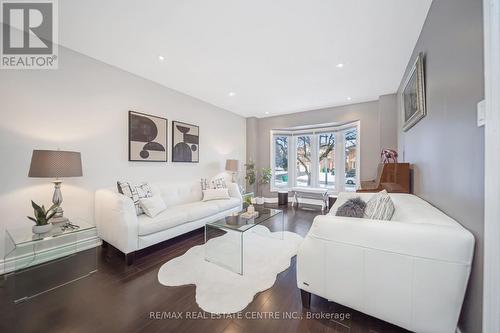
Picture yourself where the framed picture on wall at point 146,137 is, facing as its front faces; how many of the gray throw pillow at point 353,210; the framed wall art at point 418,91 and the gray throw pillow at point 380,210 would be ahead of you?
3

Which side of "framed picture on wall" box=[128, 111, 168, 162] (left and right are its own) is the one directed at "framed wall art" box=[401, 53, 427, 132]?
front

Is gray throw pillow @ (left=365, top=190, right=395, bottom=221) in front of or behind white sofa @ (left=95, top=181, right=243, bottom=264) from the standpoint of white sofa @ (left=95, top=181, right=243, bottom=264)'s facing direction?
in front

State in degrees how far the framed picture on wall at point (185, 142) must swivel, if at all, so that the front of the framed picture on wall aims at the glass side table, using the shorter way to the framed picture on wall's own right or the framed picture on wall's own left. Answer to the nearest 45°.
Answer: approximately 90° to the framed picture on wall's own right

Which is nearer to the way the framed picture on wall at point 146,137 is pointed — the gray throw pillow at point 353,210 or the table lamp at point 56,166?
the gray throw pillow

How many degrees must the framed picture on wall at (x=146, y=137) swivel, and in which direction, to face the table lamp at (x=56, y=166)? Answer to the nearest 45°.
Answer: approximately 90° to its right

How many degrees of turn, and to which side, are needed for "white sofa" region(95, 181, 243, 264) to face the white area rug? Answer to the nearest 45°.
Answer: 0° — it already faces it

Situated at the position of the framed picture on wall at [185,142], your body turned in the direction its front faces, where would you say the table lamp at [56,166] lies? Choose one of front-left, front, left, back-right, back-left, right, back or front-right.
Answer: right

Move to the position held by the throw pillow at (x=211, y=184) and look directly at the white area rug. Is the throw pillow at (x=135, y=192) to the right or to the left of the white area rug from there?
right

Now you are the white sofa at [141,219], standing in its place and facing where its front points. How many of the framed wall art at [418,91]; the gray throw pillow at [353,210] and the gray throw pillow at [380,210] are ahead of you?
3

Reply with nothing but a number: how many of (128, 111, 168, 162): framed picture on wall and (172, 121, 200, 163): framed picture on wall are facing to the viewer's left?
0

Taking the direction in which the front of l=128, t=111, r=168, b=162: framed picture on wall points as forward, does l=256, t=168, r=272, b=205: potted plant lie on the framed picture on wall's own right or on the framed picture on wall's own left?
on the framed picture on wall's own left

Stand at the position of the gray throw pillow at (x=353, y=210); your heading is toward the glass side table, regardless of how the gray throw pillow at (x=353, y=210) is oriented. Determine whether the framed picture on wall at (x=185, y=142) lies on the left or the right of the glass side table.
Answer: right

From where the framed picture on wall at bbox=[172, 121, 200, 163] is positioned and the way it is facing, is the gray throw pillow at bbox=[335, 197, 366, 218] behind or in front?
in front

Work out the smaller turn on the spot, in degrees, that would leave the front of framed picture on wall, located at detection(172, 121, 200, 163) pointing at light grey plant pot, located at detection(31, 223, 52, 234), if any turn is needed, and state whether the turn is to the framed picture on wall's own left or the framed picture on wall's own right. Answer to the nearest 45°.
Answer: approximately 90° to the framed picture on wall's own right

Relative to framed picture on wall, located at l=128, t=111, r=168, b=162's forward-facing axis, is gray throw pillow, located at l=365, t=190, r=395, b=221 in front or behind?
in front

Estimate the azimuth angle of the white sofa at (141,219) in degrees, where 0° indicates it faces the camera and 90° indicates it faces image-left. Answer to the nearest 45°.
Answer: approximately 315°
